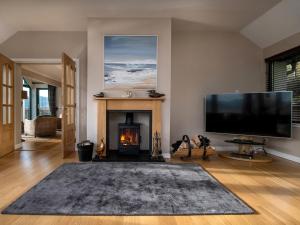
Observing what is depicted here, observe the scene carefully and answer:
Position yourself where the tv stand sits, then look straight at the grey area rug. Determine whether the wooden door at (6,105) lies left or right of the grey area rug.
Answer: right

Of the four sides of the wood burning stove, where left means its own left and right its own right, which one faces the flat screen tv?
left

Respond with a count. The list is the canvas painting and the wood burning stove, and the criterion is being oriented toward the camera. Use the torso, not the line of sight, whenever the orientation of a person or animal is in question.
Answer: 2
